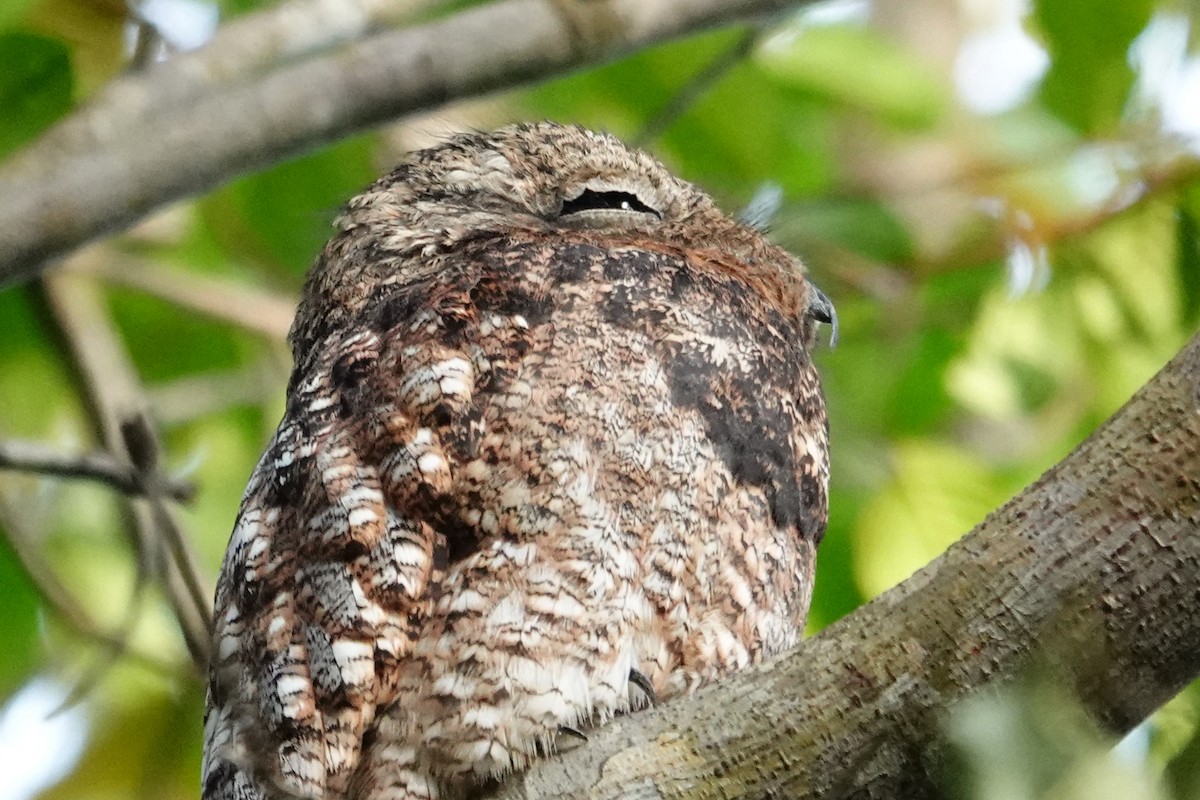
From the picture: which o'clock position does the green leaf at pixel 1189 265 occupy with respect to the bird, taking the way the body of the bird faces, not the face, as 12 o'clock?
The green leaf is roughly at 11 o'clock from the bird.

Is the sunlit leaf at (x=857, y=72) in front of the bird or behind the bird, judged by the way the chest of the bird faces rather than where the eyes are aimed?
in front

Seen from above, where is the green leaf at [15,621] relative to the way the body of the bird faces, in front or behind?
behind

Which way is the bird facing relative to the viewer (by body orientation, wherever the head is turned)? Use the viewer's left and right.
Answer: facing to the right of the viewer

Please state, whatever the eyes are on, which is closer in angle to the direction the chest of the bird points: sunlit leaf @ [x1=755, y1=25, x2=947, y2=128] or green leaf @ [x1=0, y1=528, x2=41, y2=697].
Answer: the sunlit leaf
